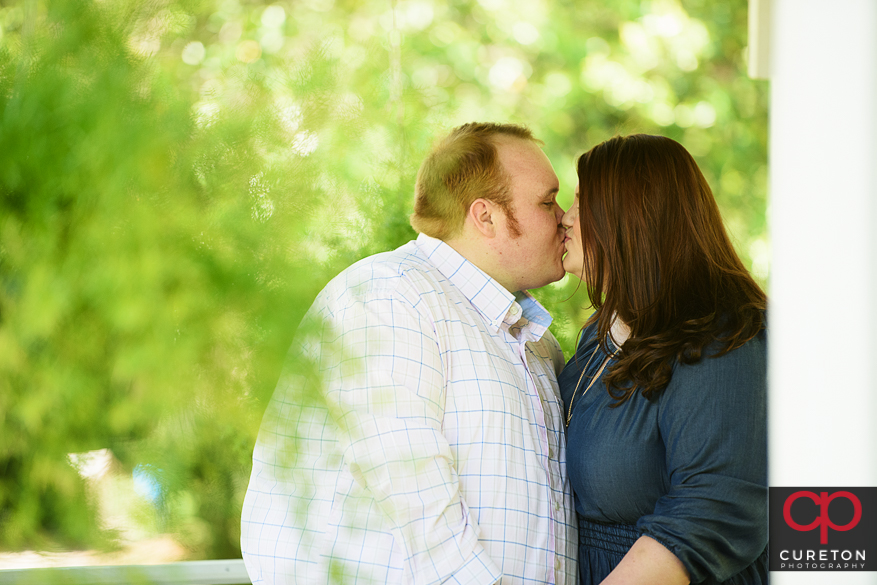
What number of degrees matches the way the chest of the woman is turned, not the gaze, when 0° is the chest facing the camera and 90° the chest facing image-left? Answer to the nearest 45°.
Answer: approximately 90°

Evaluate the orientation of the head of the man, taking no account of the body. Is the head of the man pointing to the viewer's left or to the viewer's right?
to the viewer's right

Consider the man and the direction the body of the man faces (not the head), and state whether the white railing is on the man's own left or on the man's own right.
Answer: on the man's own right

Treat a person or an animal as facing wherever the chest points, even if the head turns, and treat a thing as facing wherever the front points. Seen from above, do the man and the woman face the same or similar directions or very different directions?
very different directions

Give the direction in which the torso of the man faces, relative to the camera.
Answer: to the viewer's right
